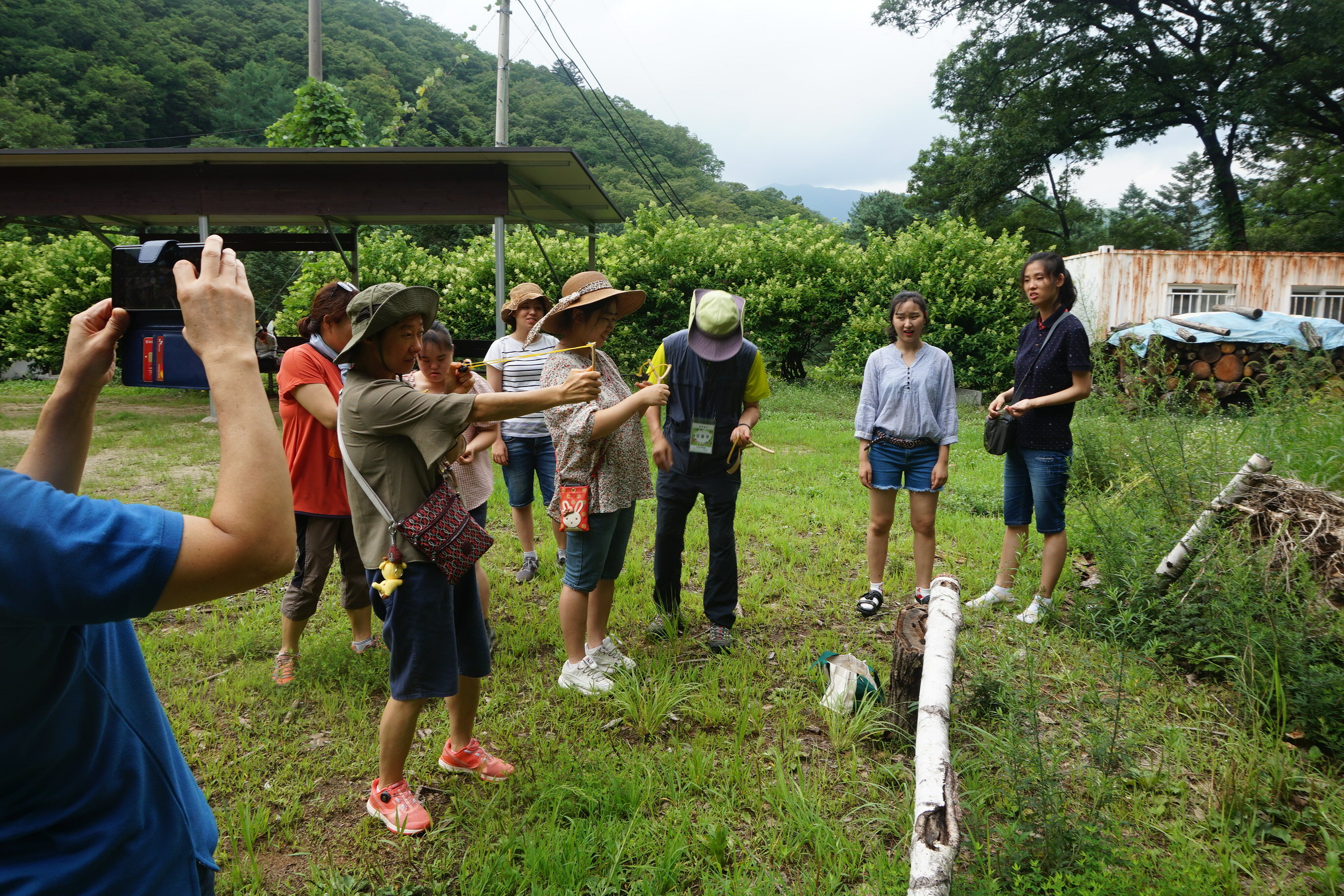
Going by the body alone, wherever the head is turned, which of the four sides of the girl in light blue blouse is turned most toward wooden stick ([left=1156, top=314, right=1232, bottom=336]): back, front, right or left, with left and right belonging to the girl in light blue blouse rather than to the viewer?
back

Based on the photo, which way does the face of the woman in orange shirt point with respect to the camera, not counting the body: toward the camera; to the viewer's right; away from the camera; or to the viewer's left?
to the viewer's right

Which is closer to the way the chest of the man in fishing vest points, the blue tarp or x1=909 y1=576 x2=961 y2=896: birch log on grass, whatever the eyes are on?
the birch log on grass

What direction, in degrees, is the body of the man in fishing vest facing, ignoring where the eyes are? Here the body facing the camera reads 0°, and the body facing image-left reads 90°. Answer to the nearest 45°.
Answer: approximately 0°

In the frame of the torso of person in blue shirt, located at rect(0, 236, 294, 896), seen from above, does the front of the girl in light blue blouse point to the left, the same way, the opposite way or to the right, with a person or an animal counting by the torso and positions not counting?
the opposite way

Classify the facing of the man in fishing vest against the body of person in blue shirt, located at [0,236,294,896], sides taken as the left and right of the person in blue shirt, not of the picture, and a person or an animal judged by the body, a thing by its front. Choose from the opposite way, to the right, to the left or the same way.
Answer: the opposite way

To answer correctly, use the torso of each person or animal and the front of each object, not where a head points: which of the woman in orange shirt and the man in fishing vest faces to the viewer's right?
the woman in orange shirt

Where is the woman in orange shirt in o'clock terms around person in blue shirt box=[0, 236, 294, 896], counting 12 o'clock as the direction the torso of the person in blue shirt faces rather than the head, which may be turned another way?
The woman in orange shirt is roughly at 11 o'clock from the person in blue shirt.

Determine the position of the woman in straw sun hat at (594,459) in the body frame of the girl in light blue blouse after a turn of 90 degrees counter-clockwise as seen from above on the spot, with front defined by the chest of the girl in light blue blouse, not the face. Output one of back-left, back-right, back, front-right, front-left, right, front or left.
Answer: back-right

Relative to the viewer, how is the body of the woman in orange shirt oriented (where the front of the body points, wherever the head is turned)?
to the viewer's right
